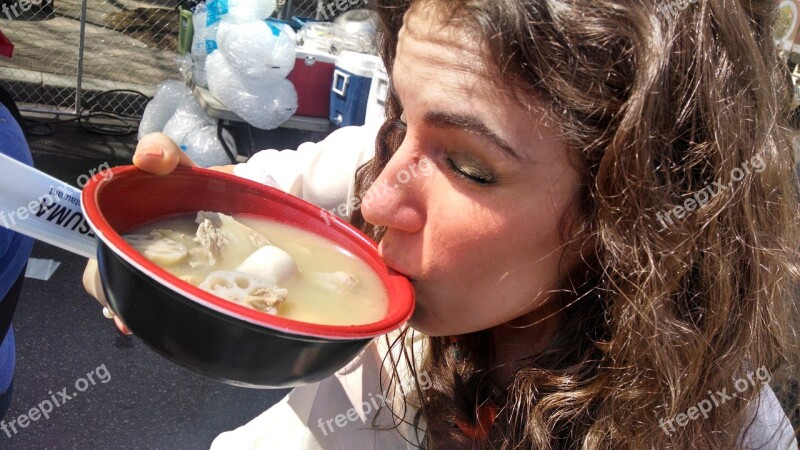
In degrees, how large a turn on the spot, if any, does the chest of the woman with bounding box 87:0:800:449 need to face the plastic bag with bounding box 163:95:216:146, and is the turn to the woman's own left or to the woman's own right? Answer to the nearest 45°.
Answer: approximately 90° to the woman's own right

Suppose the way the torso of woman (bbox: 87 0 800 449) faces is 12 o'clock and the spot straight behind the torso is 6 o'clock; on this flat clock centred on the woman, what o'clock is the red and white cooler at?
The red and white cooler is roughly at 4 o'clock from the woman.

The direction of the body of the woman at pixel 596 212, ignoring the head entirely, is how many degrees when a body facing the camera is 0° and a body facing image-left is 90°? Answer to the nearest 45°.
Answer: approximately 45°

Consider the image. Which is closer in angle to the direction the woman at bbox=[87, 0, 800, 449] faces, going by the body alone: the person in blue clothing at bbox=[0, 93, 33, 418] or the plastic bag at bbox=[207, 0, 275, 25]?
the person in blue clothing

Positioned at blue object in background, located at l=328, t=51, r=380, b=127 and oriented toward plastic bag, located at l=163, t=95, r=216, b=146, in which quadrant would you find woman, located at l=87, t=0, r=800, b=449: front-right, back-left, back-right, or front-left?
back-left

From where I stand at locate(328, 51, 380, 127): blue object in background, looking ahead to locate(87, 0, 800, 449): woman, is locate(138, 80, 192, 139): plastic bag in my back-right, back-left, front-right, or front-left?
back-right

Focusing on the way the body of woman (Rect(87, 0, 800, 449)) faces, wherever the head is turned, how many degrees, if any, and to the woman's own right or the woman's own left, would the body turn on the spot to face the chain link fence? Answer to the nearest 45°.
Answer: approximately 90° to the woman's own right

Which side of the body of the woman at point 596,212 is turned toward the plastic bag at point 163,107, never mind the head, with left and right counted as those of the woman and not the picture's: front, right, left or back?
right

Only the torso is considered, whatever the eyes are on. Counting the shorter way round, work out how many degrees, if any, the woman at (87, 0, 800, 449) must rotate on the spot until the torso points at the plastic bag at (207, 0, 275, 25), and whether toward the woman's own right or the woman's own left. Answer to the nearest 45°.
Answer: approximately 90° to the woman's own right

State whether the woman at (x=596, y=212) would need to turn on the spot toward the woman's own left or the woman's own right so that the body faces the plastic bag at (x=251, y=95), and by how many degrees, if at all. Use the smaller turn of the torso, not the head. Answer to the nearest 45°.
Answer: approximately 90° to the woman's own right

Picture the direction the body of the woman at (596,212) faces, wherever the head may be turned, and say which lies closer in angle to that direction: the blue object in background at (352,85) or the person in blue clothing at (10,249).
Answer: the person in blue clothing

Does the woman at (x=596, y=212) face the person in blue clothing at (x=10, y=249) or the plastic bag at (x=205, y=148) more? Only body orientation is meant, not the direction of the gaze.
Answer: the person in blue clothing

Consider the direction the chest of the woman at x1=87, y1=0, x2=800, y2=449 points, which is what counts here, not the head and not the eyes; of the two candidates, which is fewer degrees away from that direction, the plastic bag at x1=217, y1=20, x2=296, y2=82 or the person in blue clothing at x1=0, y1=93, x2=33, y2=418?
the person in blue clothing
